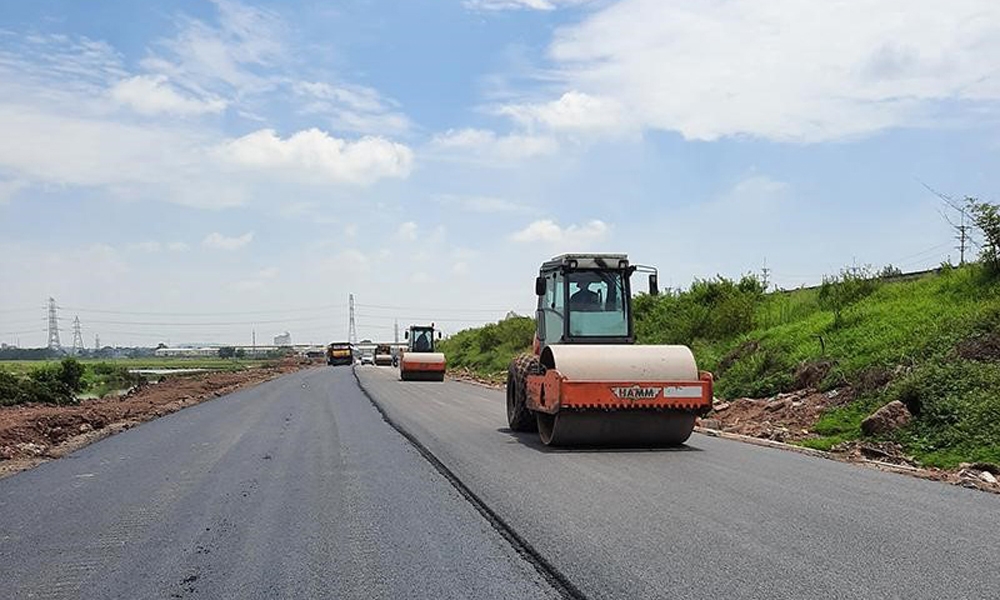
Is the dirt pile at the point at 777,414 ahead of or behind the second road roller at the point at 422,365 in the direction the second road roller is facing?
ahead

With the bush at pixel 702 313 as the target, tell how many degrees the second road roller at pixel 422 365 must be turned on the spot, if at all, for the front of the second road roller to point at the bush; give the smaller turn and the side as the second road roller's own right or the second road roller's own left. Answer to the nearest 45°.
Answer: approximately 45° to the second road roller's own left

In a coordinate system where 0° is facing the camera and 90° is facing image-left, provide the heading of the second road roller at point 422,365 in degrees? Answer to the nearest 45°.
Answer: approximately 0°

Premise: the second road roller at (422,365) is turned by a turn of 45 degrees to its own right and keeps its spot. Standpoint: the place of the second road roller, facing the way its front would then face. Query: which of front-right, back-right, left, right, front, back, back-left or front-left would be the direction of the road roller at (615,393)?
front-left

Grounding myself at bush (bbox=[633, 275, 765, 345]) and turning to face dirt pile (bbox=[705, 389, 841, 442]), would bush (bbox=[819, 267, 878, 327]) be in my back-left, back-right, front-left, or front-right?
front-left

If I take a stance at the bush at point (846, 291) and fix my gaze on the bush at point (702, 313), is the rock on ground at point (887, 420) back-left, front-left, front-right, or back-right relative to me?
back-left

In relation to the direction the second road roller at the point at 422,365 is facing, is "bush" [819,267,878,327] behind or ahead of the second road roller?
ahead

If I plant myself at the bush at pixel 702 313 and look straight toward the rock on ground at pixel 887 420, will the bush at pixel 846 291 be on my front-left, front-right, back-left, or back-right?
front-left
